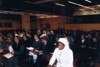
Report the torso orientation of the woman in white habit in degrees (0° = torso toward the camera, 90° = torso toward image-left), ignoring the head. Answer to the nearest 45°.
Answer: approximately 45°
